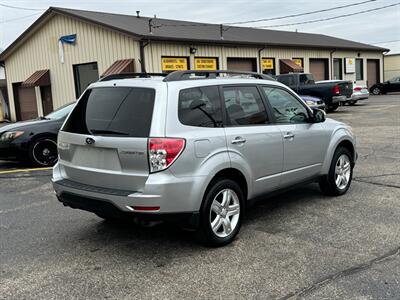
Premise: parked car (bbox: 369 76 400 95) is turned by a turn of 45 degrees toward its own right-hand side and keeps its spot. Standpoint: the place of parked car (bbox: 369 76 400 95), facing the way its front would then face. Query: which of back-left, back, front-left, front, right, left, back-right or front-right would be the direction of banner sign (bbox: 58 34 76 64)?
left

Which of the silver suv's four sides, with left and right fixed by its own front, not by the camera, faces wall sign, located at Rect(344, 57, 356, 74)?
front

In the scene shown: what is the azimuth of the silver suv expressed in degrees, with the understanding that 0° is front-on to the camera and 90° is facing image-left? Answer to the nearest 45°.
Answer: approximately 225°

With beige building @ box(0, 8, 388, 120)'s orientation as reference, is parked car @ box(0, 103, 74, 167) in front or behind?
in front

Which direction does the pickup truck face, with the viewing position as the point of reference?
facing away from the viewer and to the left of the viewer

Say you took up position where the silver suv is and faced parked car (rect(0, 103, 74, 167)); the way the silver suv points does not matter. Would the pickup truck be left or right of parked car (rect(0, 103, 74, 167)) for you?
right

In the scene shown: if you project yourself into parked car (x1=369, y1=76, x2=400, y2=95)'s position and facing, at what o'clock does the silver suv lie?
The silver suv is roughly at 9 o'clock from the parked car.

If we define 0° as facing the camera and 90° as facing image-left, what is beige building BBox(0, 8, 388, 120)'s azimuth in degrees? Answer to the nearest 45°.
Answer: approximately 315°

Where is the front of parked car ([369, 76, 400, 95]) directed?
to the viewer's left

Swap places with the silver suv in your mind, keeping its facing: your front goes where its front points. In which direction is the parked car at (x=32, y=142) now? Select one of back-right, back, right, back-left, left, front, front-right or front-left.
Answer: left

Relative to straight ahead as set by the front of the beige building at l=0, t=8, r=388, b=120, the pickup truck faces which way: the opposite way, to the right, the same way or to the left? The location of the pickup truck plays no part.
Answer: the opposite way

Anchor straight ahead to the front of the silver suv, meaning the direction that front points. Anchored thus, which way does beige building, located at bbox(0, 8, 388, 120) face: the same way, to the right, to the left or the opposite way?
to the right

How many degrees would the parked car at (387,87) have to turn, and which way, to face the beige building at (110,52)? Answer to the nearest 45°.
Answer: approximately 45° to its left

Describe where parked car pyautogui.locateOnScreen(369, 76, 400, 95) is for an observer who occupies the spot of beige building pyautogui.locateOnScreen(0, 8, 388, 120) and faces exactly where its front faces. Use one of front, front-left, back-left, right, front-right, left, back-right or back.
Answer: left
